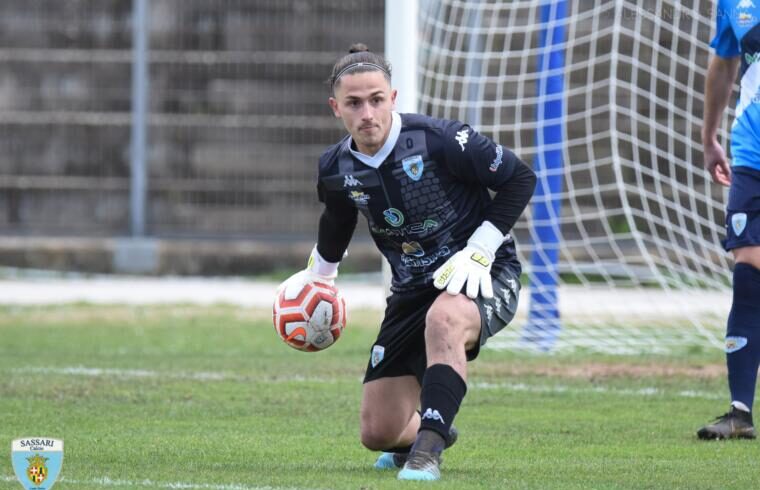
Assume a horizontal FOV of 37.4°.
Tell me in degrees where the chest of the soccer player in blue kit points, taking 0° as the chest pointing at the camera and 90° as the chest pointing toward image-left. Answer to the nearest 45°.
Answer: approximately 45°

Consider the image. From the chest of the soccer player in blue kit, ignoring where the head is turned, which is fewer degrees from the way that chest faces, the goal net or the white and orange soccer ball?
the white and orange soccer ball

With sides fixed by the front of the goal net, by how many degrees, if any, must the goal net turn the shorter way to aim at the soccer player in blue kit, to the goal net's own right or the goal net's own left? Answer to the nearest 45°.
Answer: approximately 45° to the goal net's own left

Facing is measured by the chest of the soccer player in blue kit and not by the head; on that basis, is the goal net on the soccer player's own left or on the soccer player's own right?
on the soccer player's own right

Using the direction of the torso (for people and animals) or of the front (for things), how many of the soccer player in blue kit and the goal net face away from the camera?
0

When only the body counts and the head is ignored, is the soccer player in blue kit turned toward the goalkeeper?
yes

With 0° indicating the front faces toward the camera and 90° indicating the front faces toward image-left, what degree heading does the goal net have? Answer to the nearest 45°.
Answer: approximately 45°

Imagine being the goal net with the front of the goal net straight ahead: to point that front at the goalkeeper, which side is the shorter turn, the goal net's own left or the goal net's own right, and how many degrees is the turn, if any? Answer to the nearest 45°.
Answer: approximately 45° to the goal net's own left

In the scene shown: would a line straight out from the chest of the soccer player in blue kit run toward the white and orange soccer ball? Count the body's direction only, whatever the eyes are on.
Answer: yes
